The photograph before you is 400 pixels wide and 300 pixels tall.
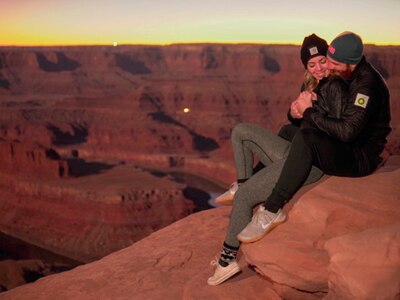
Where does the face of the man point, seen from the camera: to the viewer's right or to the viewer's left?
to the viewer's left

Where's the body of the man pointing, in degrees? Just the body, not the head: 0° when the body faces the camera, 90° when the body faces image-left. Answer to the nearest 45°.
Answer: approximately 90°

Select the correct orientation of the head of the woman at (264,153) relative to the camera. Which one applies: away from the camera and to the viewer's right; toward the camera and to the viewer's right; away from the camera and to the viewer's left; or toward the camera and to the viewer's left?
toward the camera and to the viewer's right

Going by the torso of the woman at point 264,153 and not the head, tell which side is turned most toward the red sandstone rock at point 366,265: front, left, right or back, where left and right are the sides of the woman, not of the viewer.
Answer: left
